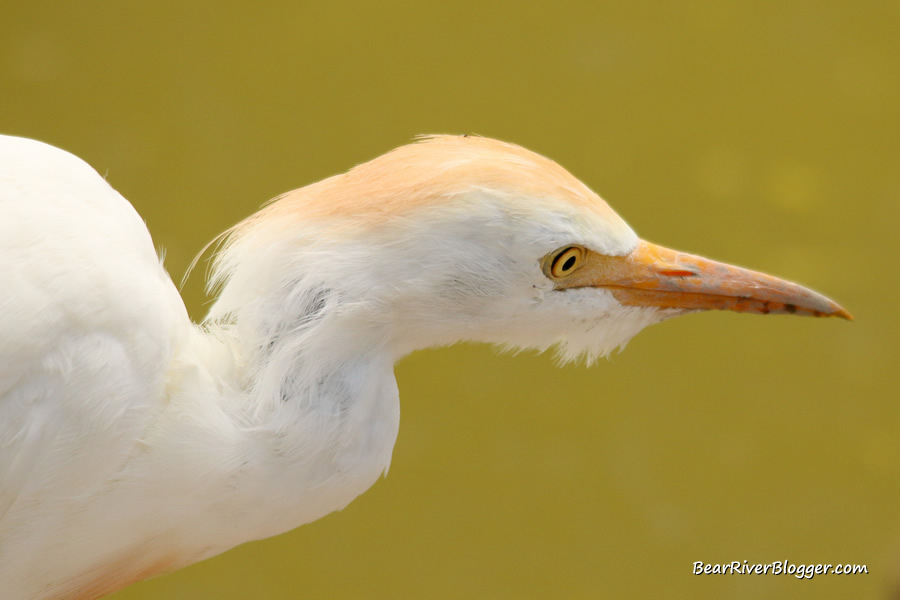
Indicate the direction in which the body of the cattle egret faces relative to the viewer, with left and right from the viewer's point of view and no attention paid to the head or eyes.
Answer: facing to the right of the viewer
